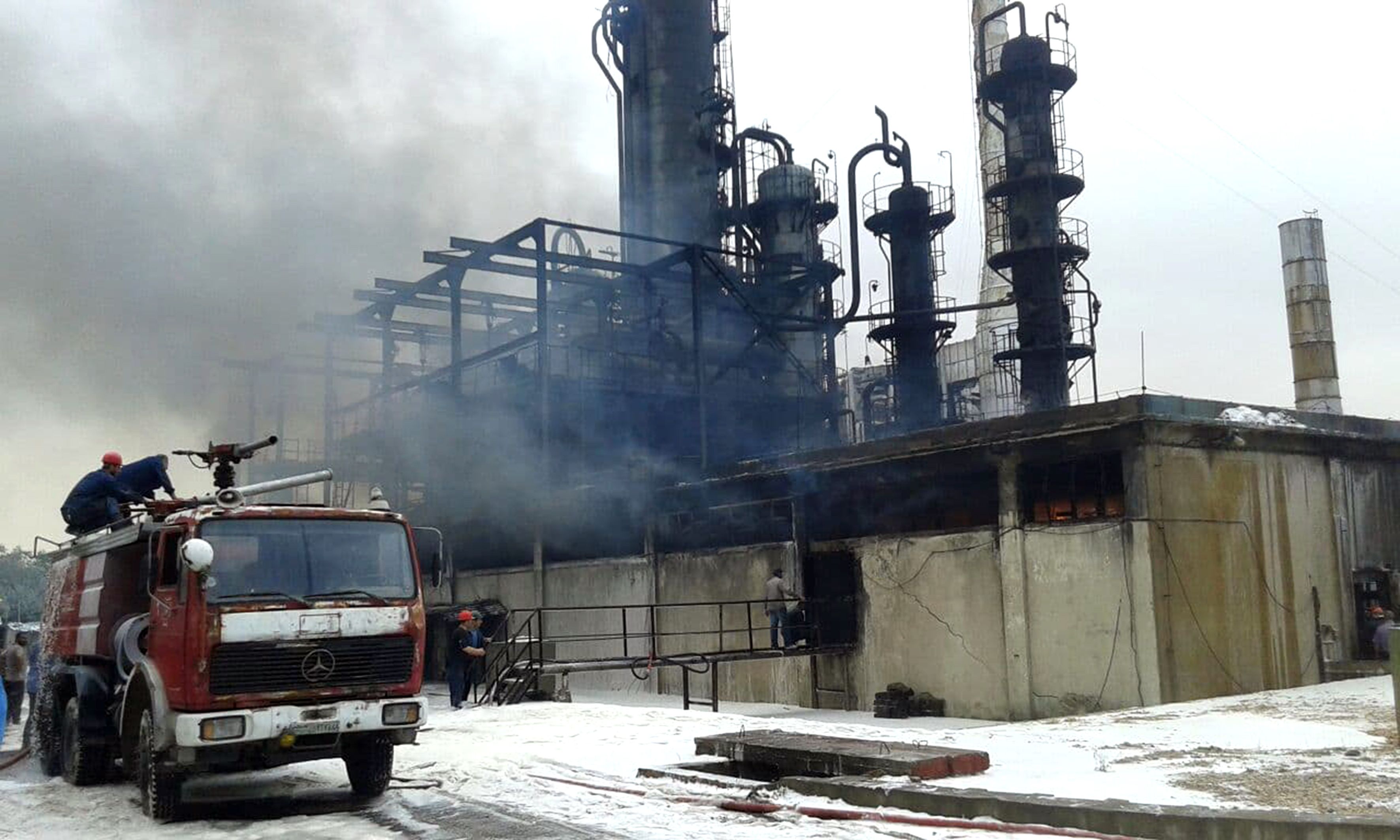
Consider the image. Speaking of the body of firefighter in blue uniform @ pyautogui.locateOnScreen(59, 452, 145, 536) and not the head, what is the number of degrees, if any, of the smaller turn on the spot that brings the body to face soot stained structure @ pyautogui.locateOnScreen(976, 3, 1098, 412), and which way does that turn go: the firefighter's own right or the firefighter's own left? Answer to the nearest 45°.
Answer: approximately 45° to the firefighter's own left

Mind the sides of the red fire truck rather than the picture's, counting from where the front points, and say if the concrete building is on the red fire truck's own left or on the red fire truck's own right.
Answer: on the red fire truck's own left

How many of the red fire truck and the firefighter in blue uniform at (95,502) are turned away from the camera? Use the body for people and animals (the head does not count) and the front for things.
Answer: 0

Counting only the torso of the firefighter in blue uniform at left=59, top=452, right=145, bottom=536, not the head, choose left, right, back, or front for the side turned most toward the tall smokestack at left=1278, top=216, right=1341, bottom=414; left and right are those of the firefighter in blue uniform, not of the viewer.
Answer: front

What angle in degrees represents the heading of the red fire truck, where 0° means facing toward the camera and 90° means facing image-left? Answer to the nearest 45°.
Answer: approximately 315°

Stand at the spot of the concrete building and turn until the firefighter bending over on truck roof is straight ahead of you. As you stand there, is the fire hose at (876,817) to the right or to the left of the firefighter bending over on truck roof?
left

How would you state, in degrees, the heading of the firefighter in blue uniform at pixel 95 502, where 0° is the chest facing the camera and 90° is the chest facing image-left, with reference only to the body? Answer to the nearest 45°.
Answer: approximately 270°

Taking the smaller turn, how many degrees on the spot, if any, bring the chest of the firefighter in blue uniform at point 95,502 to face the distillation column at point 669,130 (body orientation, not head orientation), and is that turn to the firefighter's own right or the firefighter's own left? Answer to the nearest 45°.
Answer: approximately 45° to the firefighter's own left
